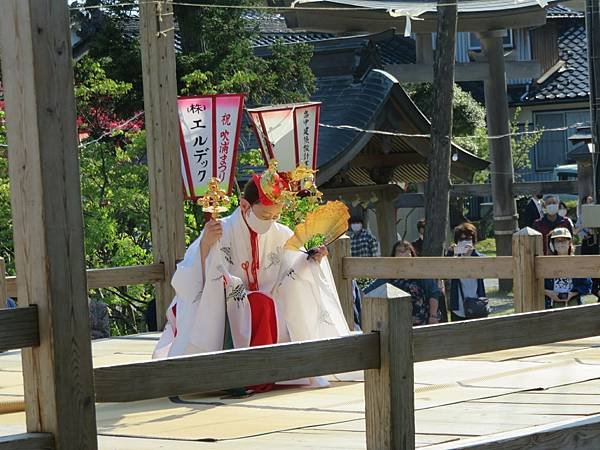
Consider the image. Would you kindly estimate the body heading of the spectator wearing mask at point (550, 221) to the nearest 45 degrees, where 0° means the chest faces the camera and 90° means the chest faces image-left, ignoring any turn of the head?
approximately 0°

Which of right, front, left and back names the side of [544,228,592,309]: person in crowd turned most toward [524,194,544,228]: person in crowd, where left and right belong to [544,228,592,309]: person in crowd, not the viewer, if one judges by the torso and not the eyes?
back

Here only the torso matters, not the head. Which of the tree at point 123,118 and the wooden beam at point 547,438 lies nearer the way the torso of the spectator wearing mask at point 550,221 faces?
the wooden beam

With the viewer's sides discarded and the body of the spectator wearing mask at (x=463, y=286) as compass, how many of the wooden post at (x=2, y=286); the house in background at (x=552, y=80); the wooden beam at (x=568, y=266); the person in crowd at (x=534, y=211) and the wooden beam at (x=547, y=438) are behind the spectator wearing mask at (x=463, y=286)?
2

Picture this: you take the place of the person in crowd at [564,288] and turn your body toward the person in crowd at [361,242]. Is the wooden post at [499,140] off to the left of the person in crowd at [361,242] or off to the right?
right

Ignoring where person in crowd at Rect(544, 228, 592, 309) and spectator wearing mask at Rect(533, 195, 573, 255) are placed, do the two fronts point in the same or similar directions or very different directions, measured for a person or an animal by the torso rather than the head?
same or similar directions

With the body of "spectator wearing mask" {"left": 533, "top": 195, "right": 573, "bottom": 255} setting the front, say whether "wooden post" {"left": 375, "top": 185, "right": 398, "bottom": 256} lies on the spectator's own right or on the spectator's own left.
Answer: on the spectator's own right

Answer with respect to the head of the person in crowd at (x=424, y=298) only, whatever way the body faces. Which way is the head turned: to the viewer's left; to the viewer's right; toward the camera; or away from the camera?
toward the camera

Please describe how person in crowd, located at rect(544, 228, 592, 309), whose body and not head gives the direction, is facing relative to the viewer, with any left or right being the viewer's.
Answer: facing the viewer

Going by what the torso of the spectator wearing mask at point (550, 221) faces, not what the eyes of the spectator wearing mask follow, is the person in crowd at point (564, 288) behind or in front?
in front

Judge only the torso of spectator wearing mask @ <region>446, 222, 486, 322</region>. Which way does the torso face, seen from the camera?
toward the camera

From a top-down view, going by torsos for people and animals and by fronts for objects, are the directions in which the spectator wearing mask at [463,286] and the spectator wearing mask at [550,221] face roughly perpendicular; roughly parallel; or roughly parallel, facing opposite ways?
roughly parallel

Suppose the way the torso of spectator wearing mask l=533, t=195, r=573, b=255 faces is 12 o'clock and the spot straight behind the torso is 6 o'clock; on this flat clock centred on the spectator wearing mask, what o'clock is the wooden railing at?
The wooden railing is roughly at 12 o'clock from the spectator wearing mask.

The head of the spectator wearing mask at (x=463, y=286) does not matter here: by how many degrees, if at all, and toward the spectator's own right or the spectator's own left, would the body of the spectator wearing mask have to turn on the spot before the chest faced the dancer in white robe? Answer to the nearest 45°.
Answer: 0° — they already face them

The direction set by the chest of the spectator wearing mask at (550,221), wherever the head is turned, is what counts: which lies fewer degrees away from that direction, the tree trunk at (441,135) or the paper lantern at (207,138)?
the paper lantern

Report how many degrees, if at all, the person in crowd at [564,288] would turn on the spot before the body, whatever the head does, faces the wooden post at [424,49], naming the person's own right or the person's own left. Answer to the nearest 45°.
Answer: approximately 180°

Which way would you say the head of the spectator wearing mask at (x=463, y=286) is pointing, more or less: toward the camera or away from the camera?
toward the camera

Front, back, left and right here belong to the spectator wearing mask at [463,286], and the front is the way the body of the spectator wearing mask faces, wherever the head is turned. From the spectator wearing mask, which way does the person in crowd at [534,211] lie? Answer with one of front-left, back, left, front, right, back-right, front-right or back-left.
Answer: back
